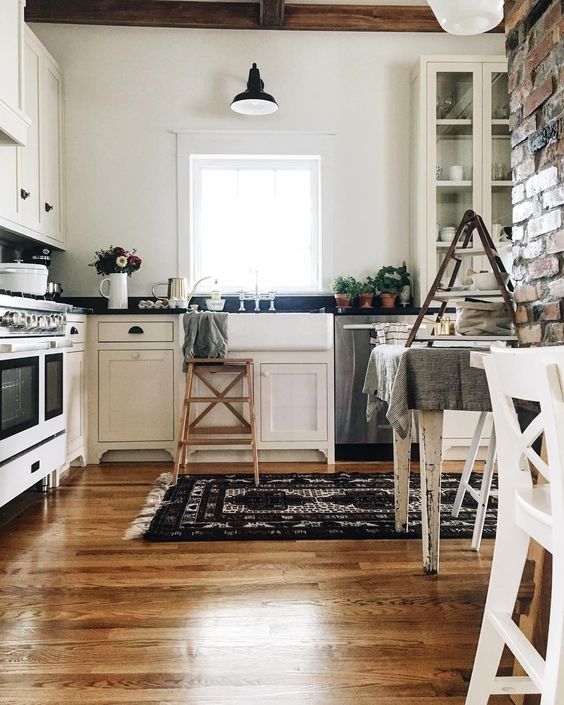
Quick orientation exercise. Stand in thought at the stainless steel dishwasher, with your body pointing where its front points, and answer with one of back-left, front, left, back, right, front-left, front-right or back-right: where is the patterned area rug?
front

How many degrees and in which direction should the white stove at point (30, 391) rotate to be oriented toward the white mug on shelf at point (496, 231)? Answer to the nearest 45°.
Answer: approximately 45° to its left

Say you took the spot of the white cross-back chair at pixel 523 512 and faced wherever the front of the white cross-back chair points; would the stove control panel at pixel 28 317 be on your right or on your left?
on your left

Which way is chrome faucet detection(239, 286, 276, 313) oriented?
toward the camera

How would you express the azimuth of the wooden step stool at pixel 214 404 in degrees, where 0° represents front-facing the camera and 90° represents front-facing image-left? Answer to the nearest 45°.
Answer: approximately 0°

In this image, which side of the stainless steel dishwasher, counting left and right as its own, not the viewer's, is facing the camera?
front

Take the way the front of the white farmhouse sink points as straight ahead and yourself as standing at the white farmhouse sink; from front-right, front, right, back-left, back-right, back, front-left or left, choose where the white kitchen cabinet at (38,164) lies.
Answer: right

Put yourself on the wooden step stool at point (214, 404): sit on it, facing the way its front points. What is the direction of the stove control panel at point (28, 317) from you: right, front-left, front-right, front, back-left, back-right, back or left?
front-right

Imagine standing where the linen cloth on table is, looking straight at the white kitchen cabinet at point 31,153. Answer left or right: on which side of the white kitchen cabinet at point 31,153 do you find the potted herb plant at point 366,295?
right

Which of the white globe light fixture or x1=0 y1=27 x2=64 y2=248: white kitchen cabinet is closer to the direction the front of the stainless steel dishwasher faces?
the white globe light fixture

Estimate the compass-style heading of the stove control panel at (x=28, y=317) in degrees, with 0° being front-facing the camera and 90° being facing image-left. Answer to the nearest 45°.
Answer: approximately 315°

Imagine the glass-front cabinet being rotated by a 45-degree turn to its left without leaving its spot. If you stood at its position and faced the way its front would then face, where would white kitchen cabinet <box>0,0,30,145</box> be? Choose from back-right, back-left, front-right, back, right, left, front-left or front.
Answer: right

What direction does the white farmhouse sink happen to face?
toward the camera
